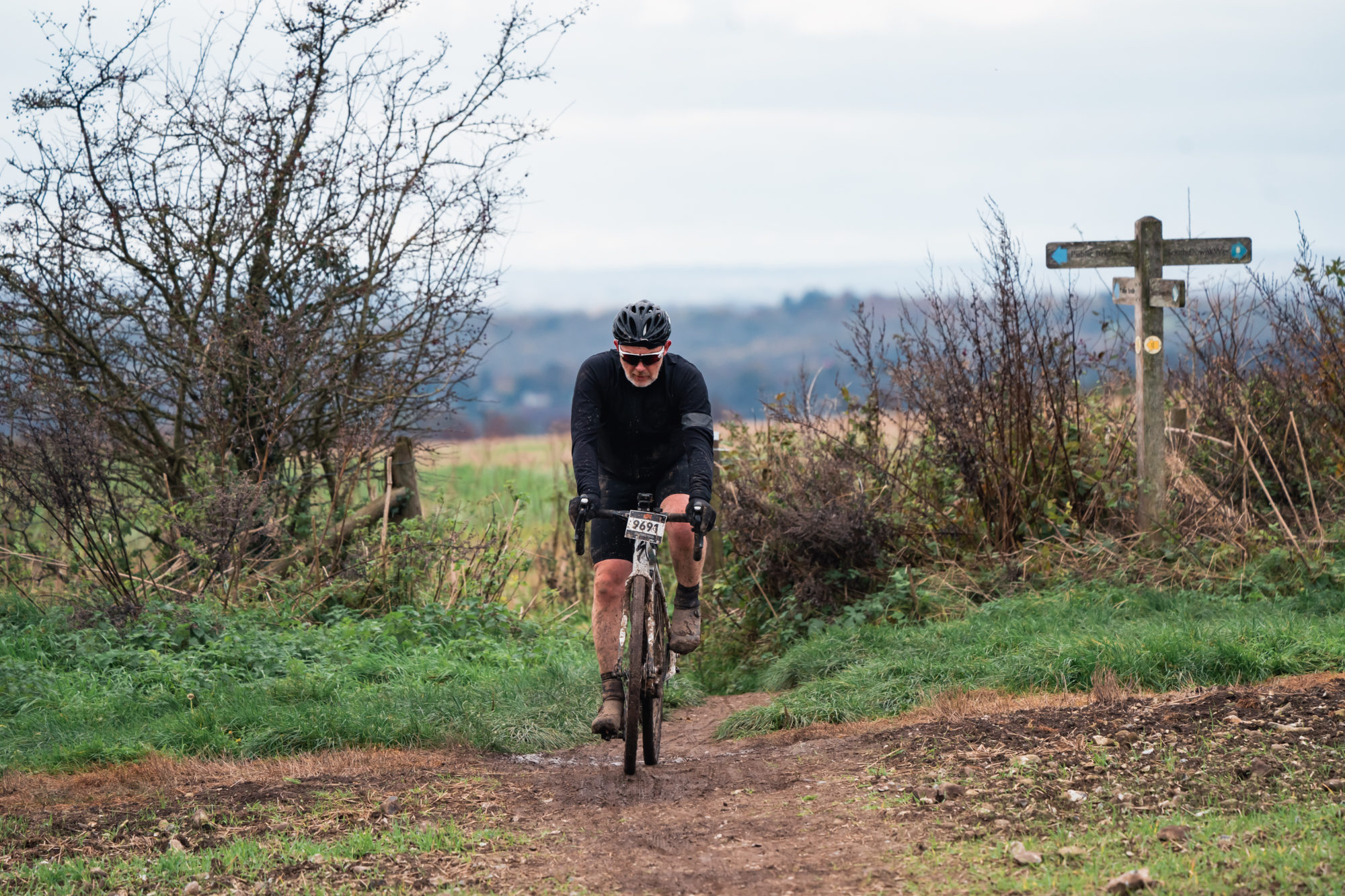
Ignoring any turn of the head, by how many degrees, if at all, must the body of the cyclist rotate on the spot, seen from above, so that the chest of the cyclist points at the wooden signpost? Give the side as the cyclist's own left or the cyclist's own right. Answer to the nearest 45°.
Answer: approximately 135° to the cyclist's own left

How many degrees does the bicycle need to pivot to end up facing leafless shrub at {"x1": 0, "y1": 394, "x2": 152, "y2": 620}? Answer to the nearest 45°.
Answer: approximately 135° to its right

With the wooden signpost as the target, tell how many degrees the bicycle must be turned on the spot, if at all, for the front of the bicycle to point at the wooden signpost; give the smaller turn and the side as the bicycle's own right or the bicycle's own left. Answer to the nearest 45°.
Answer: approximately 135° to the bicycle's own left

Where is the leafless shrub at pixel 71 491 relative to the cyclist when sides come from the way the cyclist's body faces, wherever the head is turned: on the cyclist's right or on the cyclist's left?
on the cyclist's right

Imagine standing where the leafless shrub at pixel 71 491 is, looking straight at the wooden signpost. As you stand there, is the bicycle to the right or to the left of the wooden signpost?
right

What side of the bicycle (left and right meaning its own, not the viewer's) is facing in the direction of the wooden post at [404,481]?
back

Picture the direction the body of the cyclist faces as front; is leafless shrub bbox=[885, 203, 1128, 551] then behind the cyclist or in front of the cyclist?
behind

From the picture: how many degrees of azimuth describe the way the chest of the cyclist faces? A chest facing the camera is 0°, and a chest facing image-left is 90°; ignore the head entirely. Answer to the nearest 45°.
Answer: approximately 0°
